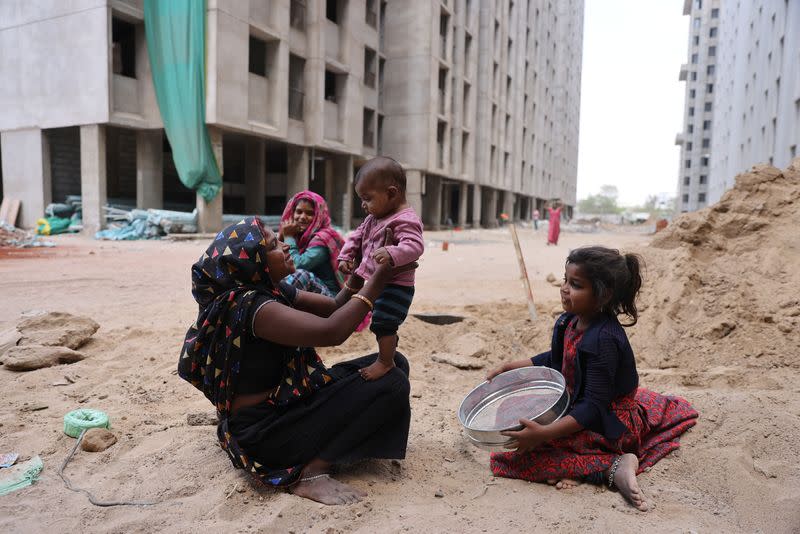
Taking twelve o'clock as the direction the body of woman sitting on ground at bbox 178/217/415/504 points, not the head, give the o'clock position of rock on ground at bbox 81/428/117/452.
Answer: The rock on ground is roughly at 7 o'clock from the woman sitting on ground.

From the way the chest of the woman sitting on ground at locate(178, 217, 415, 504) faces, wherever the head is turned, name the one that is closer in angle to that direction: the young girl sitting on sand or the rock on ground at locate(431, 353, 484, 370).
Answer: the young girl sitting on sand

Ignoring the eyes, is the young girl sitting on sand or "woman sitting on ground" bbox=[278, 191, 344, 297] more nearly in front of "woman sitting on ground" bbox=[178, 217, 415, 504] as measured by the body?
the young girl sitting on sand

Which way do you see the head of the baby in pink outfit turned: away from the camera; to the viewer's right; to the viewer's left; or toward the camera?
to the viewer's left

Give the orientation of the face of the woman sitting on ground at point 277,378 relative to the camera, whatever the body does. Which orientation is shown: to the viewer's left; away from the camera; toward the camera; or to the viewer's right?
to the viewer's right

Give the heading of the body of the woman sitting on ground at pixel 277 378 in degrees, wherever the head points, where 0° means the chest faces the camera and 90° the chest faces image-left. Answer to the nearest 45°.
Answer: approximately 270°

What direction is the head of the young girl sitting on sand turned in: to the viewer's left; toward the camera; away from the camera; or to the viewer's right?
to the viewer's left

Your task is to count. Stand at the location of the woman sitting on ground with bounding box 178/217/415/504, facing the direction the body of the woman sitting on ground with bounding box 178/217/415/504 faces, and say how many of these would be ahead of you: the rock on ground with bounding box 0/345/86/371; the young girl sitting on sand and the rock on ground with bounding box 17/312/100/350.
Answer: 1

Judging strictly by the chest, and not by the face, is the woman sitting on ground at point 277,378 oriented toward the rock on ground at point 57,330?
no

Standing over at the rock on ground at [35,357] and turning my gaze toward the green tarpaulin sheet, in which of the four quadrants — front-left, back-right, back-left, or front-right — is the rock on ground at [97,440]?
back-right

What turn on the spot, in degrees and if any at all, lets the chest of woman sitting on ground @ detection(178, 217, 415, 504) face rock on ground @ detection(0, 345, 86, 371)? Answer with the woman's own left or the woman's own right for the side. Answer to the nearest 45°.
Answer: approximately 135° to the woman's own left

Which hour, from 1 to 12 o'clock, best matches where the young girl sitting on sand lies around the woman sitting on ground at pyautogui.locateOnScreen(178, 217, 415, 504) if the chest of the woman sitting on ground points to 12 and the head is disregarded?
The young girl sitting on sand is roughly at 12 o'clock from the woman sitting on ground.

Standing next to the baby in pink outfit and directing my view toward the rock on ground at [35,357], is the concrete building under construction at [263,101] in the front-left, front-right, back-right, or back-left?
front-right

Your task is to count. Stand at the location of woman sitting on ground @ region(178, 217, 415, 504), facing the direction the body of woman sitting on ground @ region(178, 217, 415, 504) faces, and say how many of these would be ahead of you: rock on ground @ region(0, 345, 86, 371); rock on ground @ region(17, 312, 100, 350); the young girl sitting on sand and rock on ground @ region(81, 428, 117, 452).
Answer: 1

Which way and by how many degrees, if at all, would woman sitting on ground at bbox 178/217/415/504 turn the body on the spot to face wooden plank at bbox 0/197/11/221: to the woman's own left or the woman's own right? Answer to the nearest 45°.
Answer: approximately 135° to the woman's own left
